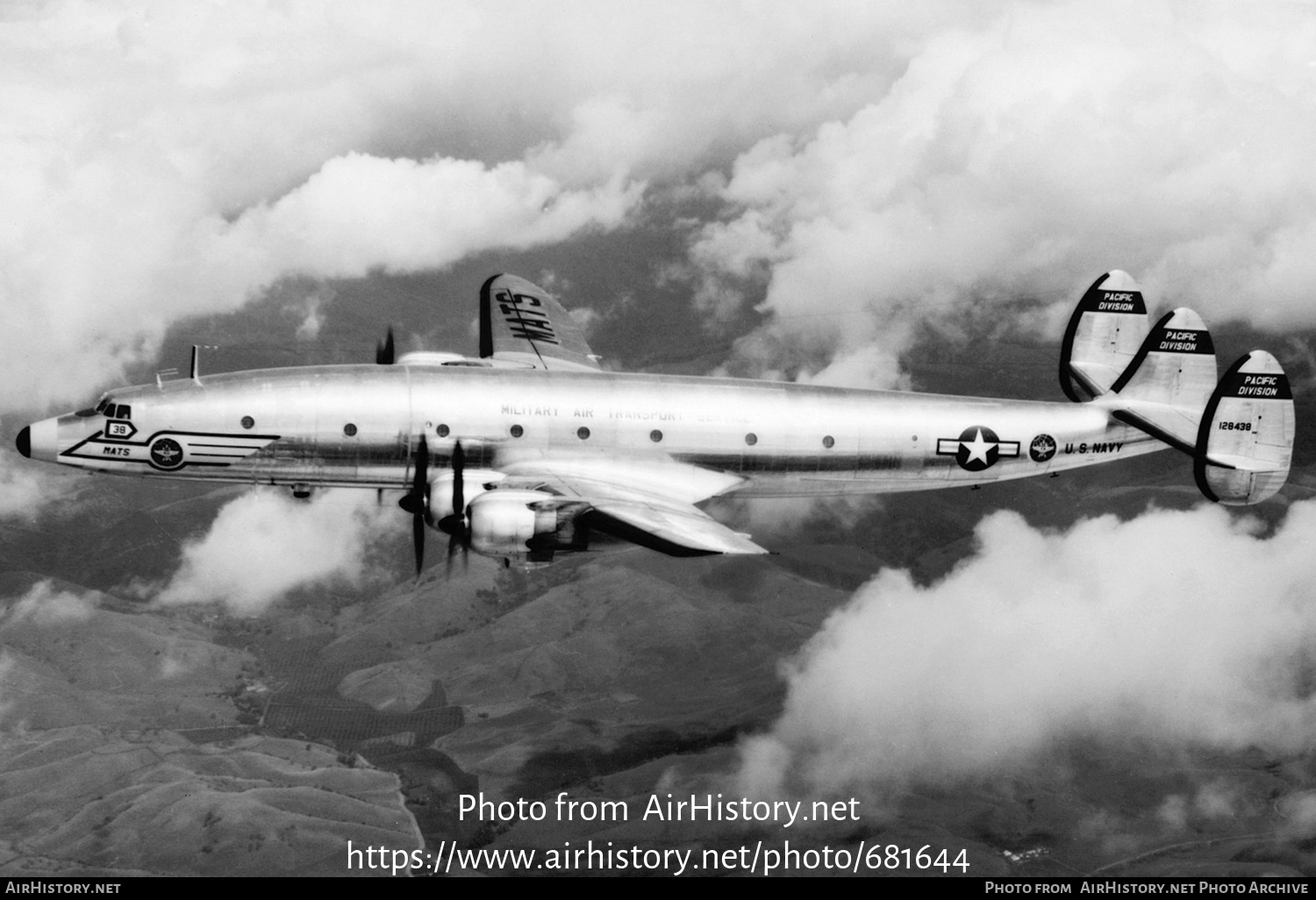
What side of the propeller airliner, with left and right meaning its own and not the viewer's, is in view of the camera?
left
